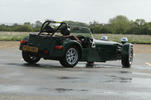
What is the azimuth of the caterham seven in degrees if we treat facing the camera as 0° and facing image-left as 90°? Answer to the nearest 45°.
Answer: approximately 225°
